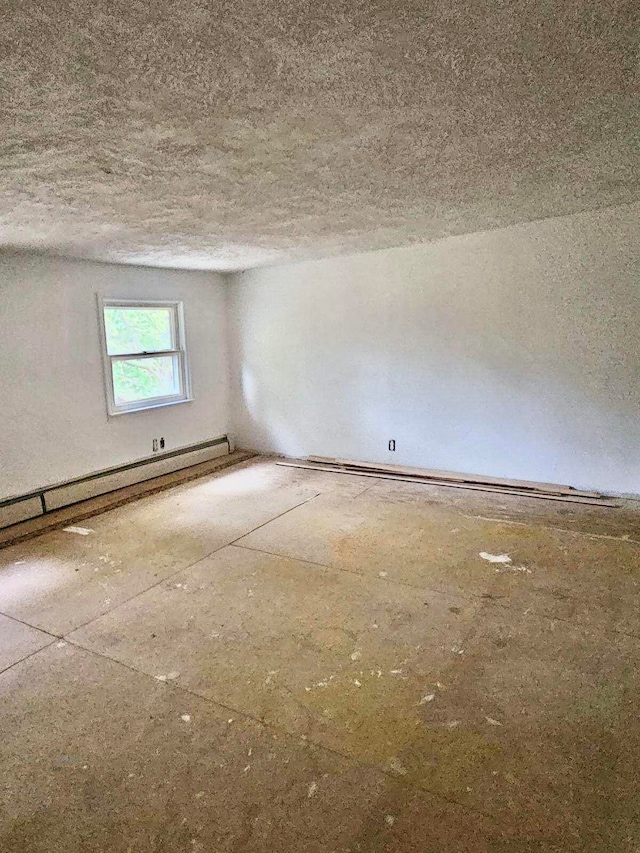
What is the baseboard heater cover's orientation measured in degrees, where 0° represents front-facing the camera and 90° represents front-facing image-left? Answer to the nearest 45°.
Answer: approximately 315°

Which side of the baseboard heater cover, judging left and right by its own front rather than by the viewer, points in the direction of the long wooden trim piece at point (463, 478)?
front

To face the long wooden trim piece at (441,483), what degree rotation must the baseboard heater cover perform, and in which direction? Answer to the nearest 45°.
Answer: approximately 45° to its left
